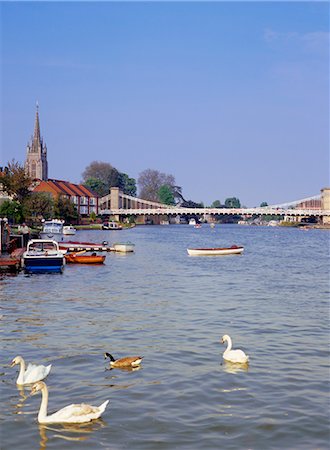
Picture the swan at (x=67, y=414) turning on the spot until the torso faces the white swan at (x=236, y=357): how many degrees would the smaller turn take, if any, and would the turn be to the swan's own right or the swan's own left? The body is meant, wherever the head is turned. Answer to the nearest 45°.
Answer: approximately 135° to the swan's own right

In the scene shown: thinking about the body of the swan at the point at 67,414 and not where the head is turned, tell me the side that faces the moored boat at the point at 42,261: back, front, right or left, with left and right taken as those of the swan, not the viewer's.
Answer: right

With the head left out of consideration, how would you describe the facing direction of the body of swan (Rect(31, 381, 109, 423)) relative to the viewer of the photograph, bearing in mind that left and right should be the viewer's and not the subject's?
facing to the left of the viewer

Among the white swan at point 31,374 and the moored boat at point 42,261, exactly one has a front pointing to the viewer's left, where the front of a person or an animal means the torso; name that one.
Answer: the white swan

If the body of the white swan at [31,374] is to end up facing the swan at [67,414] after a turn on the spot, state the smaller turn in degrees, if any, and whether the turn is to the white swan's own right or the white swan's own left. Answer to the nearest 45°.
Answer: approximately 90° to the white swan's own left

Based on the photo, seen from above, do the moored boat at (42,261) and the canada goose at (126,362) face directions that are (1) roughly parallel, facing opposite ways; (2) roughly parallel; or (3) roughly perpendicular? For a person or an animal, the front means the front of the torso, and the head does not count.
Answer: roughly perpendicular

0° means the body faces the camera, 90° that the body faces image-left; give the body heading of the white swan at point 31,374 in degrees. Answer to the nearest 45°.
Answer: approximately 90°

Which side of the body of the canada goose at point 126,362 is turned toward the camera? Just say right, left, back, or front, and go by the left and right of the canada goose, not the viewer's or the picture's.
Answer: left

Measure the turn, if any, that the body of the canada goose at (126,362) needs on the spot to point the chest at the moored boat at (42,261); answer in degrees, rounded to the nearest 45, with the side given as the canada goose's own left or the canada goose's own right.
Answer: approximately 90° to the canada goose's own right
